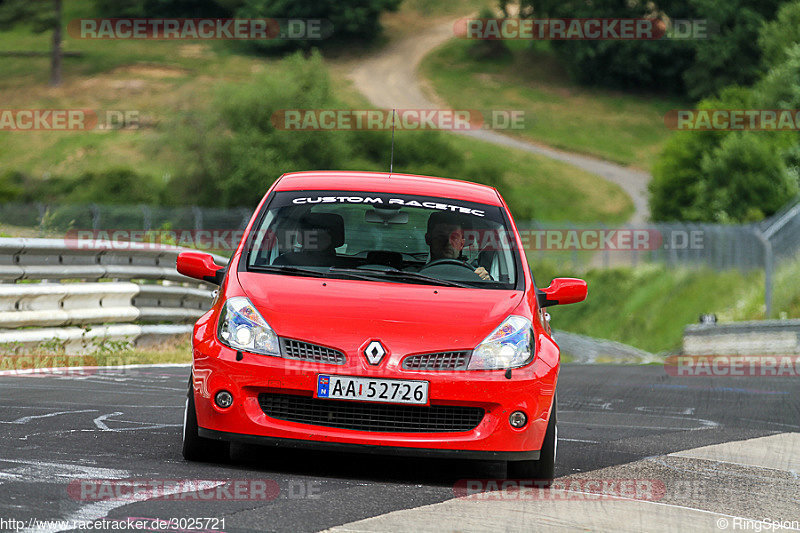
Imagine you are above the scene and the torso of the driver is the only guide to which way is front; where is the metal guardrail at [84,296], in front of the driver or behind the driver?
behind

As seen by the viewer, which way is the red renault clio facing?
toward the camera

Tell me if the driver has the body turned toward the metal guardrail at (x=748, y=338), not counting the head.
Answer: no

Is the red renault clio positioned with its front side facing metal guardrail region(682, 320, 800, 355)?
no

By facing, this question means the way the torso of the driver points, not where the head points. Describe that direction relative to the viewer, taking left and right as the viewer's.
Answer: facing the viewer

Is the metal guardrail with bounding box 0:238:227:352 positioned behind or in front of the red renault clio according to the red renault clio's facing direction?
behind
